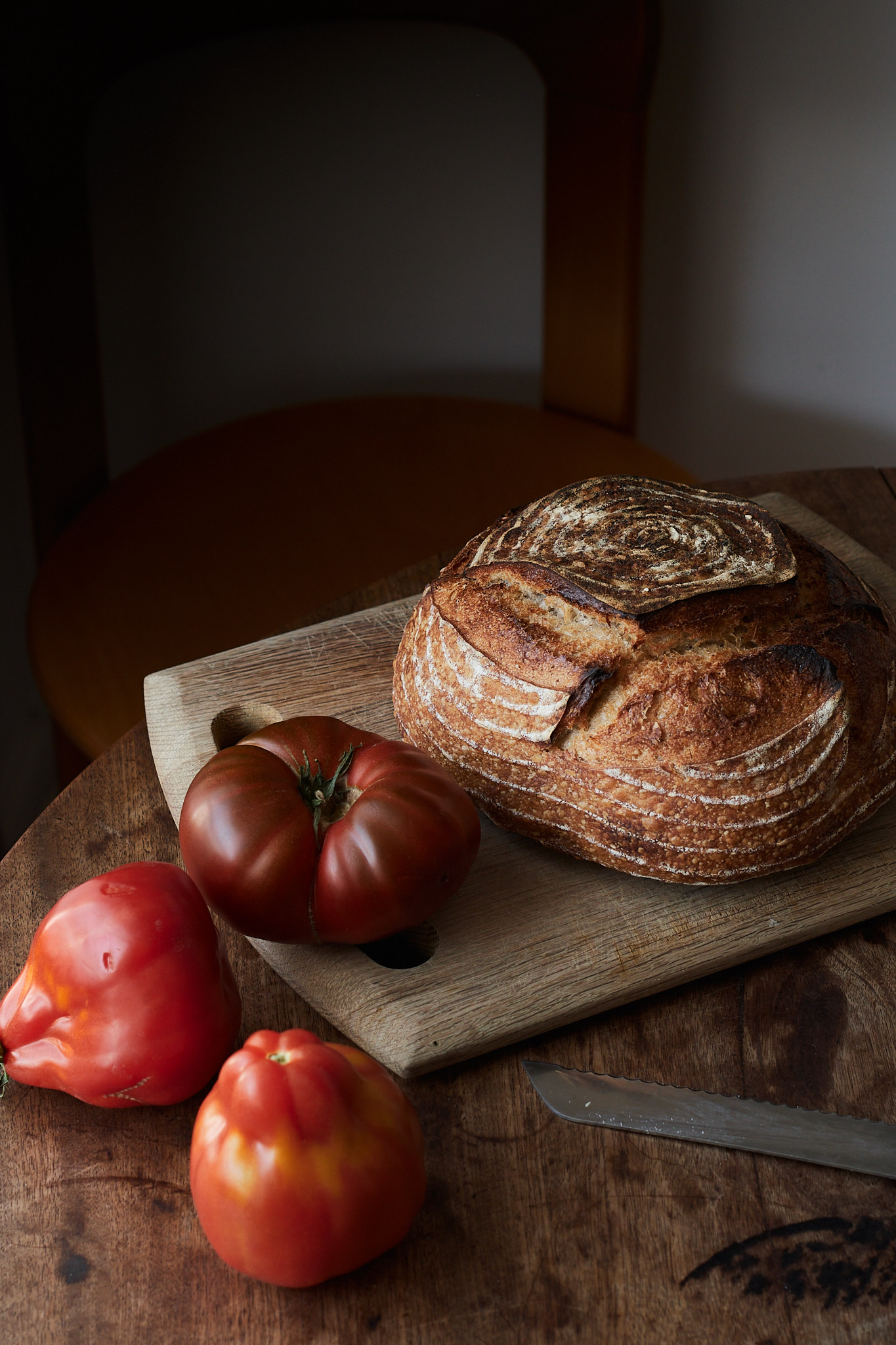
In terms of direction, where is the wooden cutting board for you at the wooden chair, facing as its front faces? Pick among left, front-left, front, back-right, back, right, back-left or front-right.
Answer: front-right

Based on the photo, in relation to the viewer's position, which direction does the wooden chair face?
facing the viewer and to the right of the viewer

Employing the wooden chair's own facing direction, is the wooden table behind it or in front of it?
in front

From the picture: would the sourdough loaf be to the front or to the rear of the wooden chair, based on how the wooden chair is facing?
to the front

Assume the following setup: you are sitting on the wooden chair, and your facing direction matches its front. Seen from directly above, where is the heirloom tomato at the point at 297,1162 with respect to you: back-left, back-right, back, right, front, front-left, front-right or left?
front-right

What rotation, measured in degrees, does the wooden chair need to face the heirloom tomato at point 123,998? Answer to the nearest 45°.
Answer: approximately 45° to its right

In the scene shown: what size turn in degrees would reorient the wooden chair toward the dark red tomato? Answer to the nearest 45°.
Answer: approximately 45° to its right
